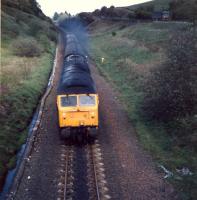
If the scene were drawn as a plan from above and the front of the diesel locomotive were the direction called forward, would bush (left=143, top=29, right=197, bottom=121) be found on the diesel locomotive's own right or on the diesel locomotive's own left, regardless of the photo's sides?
on the diesel locomotive's own left

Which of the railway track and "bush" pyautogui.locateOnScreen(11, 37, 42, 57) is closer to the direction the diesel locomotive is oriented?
the railway track

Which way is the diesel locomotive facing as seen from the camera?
toward the camera

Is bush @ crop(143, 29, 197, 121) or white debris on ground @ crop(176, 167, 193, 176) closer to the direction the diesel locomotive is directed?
the white debris on ground

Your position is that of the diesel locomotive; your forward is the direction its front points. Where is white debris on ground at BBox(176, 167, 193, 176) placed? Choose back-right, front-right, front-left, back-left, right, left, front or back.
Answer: front-left

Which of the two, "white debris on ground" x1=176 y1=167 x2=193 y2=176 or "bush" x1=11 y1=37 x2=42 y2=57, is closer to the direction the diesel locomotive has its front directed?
the white debris on ground

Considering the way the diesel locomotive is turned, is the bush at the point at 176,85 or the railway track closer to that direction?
the railway track

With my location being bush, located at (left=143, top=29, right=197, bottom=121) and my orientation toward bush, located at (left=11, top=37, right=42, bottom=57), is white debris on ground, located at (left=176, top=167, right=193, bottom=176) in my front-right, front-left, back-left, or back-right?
back-left

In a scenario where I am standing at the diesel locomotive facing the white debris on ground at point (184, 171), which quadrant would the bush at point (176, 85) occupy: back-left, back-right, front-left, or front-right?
front-left

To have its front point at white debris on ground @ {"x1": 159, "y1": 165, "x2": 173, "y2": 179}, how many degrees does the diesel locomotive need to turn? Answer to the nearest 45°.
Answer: approximately 45° to its left

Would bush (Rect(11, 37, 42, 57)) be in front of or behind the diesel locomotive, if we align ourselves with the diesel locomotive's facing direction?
behind
